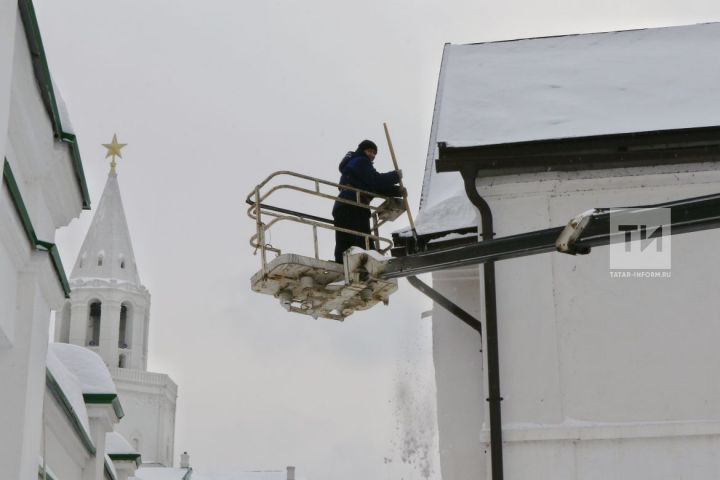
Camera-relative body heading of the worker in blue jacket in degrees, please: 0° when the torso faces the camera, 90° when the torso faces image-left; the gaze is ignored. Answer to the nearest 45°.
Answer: approximately 270°
